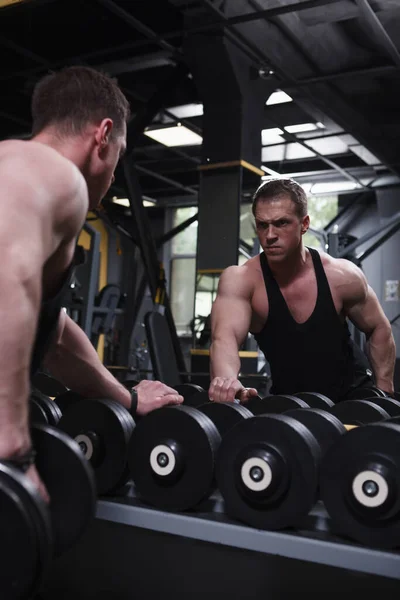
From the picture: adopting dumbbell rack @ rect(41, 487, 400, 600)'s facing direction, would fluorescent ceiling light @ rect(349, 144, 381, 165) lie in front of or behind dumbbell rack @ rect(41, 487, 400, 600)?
behind

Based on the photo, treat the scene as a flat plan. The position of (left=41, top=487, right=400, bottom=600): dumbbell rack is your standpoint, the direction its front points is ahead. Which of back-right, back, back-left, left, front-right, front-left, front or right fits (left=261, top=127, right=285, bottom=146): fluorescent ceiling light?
back-right

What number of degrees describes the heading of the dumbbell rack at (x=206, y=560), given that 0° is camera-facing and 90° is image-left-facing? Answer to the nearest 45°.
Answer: approximately 45°

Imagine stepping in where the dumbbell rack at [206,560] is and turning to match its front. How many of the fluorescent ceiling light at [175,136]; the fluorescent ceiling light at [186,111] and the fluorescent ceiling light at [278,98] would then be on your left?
0

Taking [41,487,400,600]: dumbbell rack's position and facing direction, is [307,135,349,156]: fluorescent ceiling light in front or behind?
behind

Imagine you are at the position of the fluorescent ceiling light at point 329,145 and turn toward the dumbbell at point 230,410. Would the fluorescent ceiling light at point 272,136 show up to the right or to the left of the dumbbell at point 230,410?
right

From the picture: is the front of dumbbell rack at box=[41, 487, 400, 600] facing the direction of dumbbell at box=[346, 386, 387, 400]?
no

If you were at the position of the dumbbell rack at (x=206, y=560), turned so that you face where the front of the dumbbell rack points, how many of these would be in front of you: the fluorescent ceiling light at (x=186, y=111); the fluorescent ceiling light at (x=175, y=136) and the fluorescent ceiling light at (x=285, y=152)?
0

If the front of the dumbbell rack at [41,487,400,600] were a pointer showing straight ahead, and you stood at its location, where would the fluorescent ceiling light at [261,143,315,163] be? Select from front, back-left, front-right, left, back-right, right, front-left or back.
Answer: back-right

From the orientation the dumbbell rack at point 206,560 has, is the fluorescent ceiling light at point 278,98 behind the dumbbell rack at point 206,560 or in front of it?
behind

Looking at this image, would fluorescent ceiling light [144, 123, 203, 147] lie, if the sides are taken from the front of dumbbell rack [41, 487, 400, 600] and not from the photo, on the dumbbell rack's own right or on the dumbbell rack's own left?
on the dumbbell rack's own right
